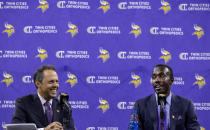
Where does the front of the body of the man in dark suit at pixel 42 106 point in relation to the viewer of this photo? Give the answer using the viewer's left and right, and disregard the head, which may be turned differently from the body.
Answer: facing the viewer and to the right of the viewer

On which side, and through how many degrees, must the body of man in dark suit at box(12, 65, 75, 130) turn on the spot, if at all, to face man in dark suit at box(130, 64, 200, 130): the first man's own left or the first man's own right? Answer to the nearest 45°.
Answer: approximately 45° to the first man's own left
